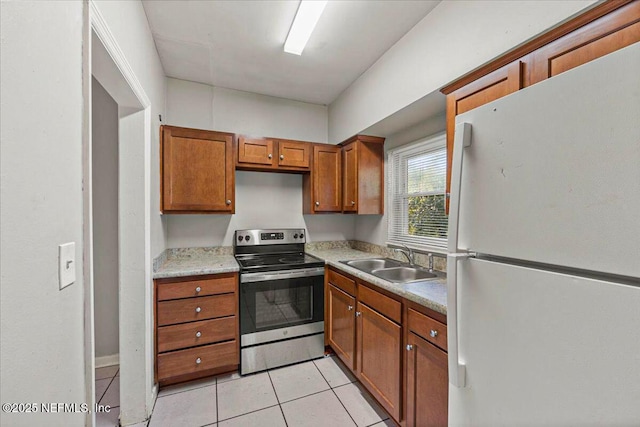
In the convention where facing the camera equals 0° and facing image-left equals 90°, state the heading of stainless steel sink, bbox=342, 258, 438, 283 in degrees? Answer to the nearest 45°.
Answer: approximately 45°

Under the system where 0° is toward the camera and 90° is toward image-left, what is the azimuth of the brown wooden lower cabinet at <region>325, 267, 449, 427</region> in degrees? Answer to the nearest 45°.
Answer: approximately 45°

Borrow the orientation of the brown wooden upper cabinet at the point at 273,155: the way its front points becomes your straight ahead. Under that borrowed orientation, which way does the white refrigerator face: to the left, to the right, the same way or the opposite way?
to the right

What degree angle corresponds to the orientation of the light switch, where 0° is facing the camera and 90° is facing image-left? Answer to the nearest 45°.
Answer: approximately 315°

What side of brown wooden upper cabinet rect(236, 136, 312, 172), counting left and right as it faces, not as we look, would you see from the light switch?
front

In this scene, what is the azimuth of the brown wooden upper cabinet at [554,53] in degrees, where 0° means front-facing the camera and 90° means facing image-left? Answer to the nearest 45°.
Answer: approximately 45°

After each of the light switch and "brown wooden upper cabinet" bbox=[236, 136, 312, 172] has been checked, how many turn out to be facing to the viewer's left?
0

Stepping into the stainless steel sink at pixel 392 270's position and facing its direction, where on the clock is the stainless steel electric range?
The stainless steel electric range is roughly at 1 o'clock from the stainless steel sink.

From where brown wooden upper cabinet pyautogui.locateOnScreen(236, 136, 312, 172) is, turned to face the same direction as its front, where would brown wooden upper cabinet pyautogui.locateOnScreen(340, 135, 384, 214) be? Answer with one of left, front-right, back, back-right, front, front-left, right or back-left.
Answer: left

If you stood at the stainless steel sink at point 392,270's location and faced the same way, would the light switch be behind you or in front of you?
in front

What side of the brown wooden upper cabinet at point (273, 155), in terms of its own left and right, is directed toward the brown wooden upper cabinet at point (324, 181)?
left

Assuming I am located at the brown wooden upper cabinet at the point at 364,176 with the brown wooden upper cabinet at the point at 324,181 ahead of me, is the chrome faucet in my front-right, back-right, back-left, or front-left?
back-left

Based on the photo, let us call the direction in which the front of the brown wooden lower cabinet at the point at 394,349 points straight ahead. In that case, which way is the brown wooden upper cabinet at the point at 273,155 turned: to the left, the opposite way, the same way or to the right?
to the left
